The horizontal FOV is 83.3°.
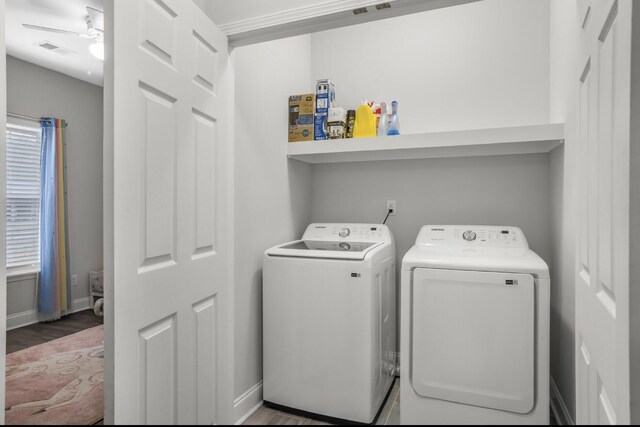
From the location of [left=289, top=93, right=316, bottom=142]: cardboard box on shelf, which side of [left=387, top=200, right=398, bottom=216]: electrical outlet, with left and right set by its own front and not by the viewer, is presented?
right

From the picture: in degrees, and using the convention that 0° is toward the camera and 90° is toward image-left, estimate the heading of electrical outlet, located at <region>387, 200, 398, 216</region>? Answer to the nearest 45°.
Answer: approximately 0°

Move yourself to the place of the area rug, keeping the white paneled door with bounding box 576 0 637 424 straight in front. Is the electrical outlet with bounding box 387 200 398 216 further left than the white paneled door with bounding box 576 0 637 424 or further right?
left

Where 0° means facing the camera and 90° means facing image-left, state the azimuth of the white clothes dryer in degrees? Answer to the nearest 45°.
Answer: approximately 0°

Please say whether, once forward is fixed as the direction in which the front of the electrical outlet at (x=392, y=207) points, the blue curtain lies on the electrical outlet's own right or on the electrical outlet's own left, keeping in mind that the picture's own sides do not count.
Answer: on the electrical outlet's own right

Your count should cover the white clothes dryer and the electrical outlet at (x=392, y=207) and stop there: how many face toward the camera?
2
